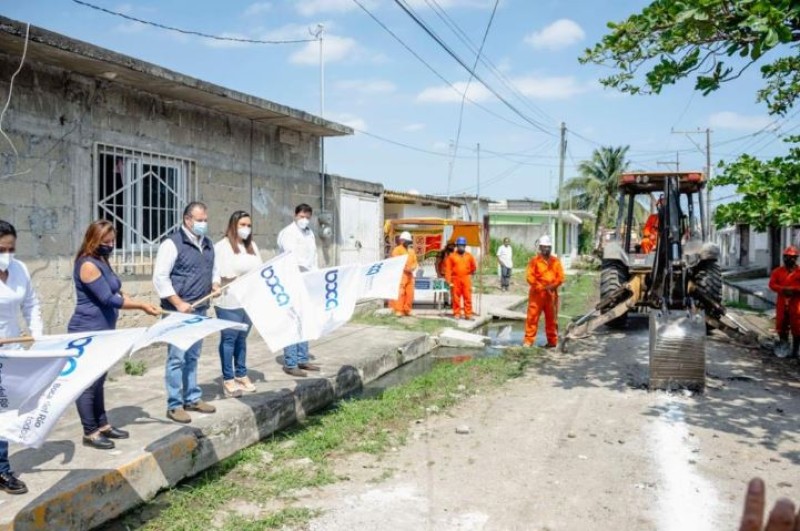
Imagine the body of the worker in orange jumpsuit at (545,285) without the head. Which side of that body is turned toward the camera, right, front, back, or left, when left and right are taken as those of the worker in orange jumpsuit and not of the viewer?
front

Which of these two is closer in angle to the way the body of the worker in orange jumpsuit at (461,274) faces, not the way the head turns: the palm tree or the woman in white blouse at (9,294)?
the woman in white blouse

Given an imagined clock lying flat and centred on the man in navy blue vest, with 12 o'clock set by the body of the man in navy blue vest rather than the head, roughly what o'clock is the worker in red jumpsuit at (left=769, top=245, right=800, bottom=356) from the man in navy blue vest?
The worker in red jumpsuit is roughly at 10 o'clock from the man in navy blue vest.

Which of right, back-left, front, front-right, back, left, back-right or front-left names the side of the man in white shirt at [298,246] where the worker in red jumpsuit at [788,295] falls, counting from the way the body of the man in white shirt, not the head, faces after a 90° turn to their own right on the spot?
back-left

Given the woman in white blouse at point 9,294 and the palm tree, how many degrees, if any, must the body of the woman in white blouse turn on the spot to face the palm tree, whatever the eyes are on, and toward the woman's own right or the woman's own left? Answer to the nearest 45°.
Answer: approximately 90° to the woman's own left

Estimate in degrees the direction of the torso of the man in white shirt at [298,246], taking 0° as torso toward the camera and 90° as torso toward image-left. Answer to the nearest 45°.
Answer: approximately 315°

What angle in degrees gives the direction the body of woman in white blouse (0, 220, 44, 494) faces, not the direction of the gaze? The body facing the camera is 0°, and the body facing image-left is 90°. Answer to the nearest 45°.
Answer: approximately 315°

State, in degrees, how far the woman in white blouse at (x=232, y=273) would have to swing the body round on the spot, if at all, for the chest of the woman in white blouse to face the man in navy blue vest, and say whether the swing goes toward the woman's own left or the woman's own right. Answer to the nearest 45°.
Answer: approximately 90° to the woman's own right

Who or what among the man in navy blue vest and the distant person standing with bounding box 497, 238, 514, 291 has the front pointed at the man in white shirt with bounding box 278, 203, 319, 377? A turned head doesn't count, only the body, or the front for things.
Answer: the distant person standing

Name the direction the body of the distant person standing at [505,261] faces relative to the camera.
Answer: toward the camera

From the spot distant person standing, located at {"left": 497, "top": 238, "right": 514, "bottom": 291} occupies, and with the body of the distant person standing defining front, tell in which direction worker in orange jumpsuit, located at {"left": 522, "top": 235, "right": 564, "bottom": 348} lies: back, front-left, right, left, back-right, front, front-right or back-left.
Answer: front

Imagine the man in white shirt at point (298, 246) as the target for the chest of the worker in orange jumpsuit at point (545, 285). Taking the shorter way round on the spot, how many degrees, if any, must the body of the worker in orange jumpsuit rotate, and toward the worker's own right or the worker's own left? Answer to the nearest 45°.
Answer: approximately 45° to the worker's own right

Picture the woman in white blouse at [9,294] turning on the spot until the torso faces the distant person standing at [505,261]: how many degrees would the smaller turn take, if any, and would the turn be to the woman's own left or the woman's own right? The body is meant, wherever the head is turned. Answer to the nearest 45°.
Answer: approximately 90° to the woman's own left

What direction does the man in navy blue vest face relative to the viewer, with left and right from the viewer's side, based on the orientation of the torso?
facing the viewer and to the right of the viewer

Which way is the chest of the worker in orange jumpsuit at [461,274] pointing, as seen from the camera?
toward the camera
